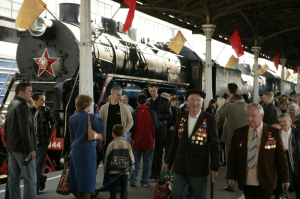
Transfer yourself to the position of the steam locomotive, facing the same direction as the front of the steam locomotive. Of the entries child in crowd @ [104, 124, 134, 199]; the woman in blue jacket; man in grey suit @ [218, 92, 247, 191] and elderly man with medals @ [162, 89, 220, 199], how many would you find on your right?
0

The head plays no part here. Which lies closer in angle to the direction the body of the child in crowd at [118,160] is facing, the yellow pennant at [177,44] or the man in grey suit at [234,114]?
the yellow pennant

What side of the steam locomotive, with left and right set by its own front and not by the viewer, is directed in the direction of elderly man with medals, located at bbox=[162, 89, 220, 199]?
left

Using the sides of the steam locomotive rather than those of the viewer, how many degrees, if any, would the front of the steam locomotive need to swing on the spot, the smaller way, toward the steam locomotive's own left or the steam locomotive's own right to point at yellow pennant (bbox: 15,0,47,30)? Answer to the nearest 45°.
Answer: approximately 45° to the steam locomotive's own left

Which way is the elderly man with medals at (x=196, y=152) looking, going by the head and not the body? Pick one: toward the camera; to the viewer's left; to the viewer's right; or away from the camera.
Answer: toward the camera

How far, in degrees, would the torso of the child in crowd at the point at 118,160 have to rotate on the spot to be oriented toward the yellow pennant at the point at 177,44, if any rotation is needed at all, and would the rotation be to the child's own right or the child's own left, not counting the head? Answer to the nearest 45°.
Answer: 0° — they already face it

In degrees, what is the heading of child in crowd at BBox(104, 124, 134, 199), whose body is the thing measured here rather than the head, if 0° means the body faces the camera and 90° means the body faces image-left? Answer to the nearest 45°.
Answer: approximately 180°

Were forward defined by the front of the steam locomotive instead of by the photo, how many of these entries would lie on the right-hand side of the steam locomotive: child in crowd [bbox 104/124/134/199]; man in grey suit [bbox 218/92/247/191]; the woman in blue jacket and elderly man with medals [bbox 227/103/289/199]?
0

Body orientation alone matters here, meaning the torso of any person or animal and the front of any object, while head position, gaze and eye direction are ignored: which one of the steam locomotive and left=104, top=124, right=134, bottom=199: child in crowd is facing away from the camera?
the child in crowd

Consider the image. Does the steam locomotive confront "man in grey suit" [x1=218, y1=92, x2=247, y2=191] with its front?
no

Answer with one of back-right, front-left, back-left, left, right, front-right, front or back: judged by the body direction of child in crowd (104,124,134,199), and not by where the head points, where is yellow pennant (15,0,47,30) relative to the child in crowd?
front-left

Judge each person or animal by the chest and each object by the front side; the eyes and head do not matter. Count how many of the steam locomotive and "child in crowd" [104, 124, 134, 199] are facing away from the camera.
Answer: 1

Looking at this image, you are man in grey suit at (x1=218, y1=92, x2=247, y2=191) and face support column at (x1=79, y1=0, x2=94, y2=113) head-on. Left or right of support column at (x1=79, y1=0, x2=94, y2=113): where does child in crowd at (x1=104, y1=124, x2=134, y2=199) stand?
left

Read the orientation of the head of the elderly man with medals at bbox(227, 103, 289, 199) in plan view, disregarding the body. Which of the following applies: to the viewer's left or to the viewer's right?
to the viewer's left

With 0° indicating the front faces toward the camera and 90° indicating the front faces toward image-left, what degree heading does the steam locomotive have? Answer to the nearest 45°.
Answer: approximately 45°

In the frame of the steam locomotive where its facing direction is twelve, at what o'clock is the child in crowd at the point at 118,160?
The child in crowd is roughly at 10 o'clock from the steam locomotive.

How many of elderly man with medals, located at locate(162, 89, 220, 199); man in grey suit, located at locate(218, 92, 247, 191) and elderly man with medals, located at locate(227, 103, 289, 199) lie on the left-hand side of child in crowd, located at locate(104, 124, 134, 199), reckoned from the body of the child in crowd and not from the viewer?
0

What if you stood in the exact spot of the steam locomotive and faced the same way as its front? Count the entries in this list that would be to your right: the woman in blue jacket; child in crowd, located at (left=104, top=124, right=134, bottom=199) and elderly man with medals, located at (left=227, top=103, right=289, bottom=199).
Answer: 0
